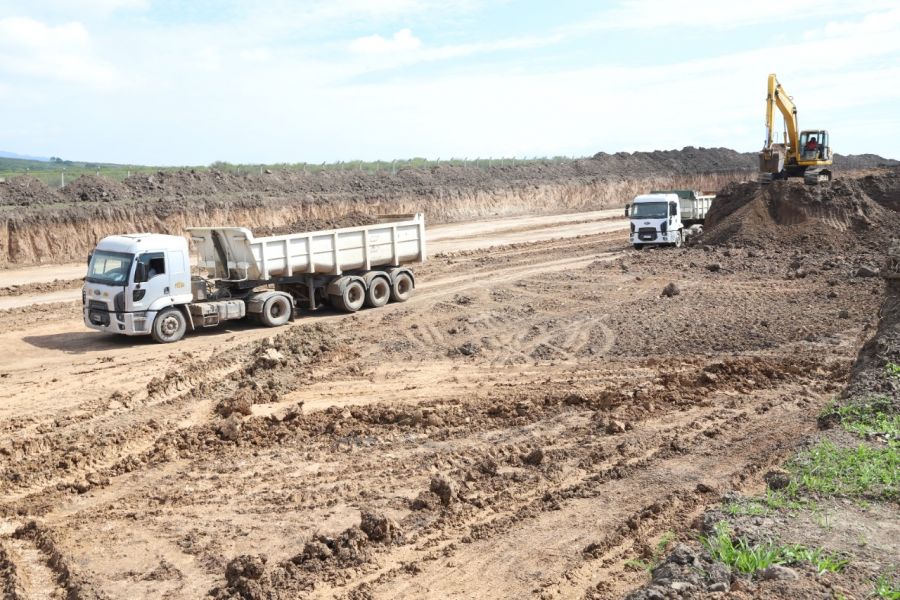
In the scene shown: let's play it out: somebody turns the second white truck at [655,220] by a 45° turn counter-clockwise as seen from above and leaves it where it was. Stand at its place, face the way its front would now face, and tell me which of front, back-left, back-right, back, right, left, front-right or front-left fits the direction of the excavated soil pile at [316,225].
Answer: front-right

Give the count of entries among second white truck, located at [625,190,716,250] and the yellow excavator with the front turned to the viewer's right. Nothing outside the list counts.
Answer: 0

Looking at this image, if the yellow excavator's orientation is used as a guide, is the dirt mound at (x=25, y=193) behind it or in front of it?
in front

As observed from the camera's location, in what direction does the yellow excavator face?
facing the viewer and to the left of the viewer

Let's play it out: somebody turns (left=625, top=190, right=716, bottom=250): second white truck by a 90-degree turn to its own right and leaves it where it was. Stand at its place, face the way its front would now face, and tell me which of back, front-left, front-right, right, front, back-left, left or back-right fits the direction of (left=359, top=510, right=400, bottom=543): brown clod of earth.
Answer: back-left

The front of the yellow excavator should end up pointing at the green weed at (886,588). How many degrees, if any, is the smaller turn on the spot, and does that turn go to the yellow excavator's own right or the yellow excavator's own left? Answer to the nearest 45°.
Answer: approximately 45° to the yellow excavator's own left

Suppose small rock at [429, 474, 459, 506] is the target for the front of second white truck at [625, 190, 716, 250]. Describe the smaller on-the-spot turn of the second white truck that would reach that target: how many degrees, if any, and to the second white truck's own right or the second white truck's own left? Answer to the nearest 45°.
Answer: approximately 45° to the second white truck's own left

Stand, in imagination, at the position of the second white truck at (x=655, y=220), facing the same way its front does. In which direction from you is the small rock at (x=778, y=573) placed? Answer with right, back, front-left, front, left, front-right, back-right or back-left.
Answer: front-left

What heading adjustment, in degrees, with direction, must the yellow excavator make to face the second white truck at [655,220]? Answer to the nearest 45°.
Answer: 0° — it already faces it

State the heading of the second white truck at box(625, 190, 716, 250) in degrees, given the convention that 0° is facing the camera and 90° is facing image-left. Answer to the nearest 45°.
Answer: approximately 45°

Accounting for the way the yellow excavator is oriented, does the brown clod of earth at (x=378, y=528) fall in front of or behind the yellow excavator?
in front
